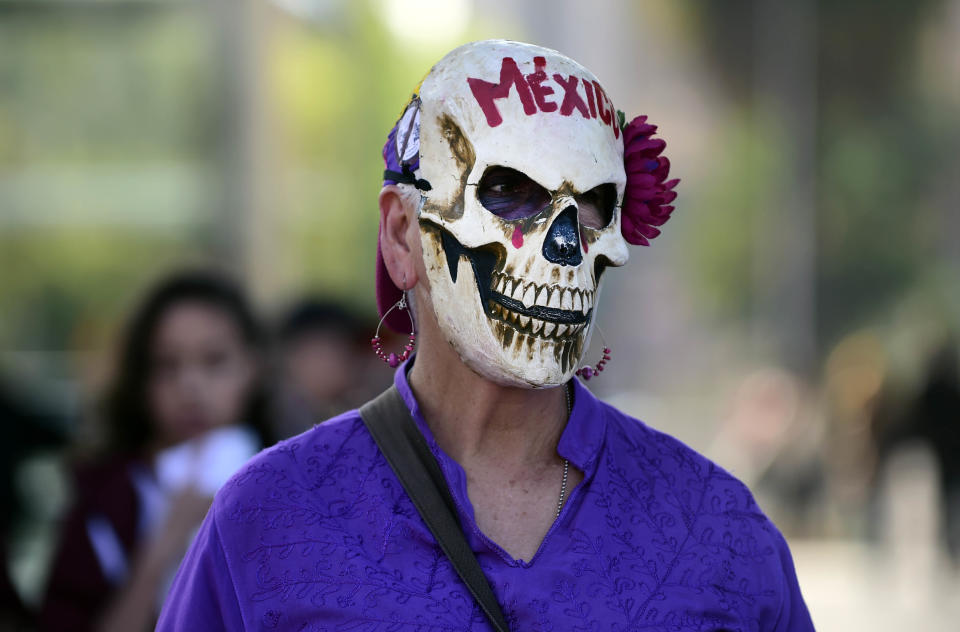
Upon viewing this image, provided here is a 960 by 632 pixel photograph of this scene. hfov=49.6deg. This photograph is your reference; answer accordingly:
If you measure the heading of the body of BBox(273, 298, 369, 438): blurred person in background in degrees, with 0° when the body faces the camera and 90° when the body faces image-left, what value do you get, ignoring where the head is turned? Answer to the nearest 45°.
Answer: approximately 0°

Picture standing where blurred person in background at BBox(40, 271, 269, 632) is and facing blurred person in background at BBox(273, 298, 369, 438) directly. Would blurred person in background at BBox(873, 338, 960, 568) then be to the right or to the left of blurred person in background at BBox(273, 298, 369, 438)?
right

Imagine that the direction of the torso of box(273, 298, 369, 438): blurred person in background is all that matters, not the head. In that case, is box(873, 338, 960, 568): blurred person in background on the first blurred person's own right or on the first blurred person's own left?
on the first blurred person's own left
